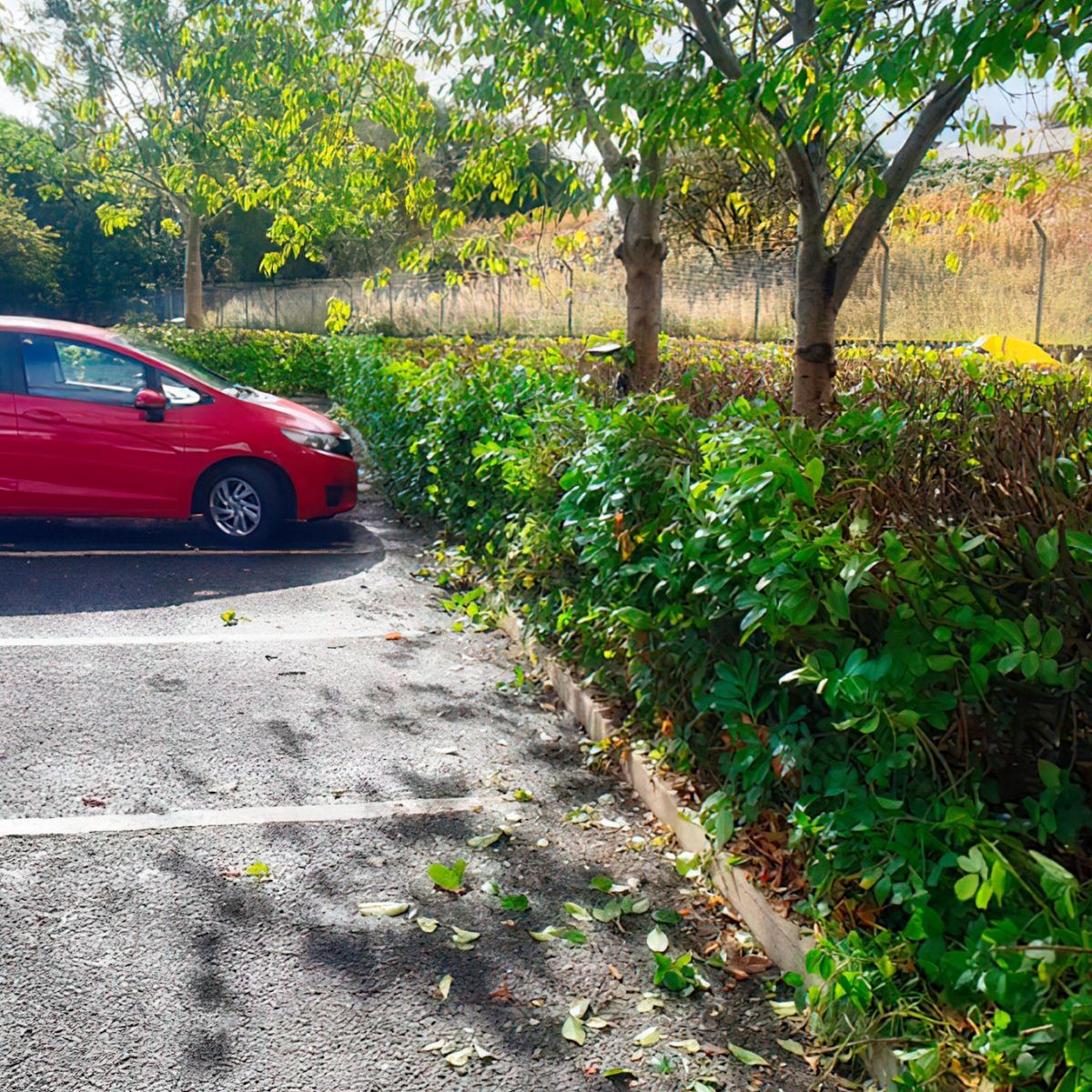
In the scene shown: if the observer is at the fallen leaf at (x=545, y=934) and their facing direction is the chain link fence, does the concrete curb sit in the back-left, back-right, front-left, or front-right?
front-right

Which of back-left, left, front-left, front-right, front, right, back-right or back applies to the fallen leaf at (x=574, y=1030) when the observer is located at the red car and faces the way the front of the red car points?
right

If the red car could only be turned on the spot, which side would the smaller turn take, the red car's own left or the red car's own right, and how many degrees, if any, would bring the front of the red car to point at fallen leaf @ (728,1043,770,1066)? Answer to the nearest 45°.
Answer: approximately 90° to the red car's own right

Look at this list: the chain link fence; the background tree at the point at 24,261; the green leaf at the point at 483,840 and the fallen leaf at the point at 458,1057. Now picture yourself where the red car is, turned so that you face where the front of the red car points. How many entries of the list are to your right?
2

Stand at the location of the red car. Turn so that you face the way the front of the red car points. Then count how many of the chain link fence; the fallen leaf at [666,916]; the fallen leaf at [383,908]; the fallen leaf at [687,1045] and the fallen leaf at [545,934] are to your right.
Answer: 4

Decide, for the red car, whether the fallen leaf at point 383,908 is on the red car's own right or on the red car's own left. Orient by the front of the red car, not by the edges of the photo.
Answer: on the red car's own right

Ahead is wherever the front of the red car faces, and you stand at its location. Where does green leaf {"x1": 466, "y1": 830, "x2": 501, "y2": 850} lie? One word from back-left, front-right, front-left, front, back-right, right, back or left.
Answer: right

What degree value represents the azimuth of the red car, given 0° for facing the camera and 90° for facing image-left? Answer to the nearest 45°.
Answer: approximately 270°

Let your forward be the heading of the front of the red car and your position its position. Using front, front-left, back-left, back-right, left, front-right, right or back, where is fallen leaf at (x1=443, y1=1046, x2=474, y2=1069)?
right

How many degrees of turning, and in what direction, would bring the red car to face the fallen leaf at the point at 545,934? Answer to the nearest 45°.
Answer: approximately 90° to its right

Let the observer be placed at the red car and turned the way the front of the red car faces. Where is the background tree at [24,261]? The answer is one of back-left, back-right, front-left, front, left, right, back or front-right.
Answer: left
